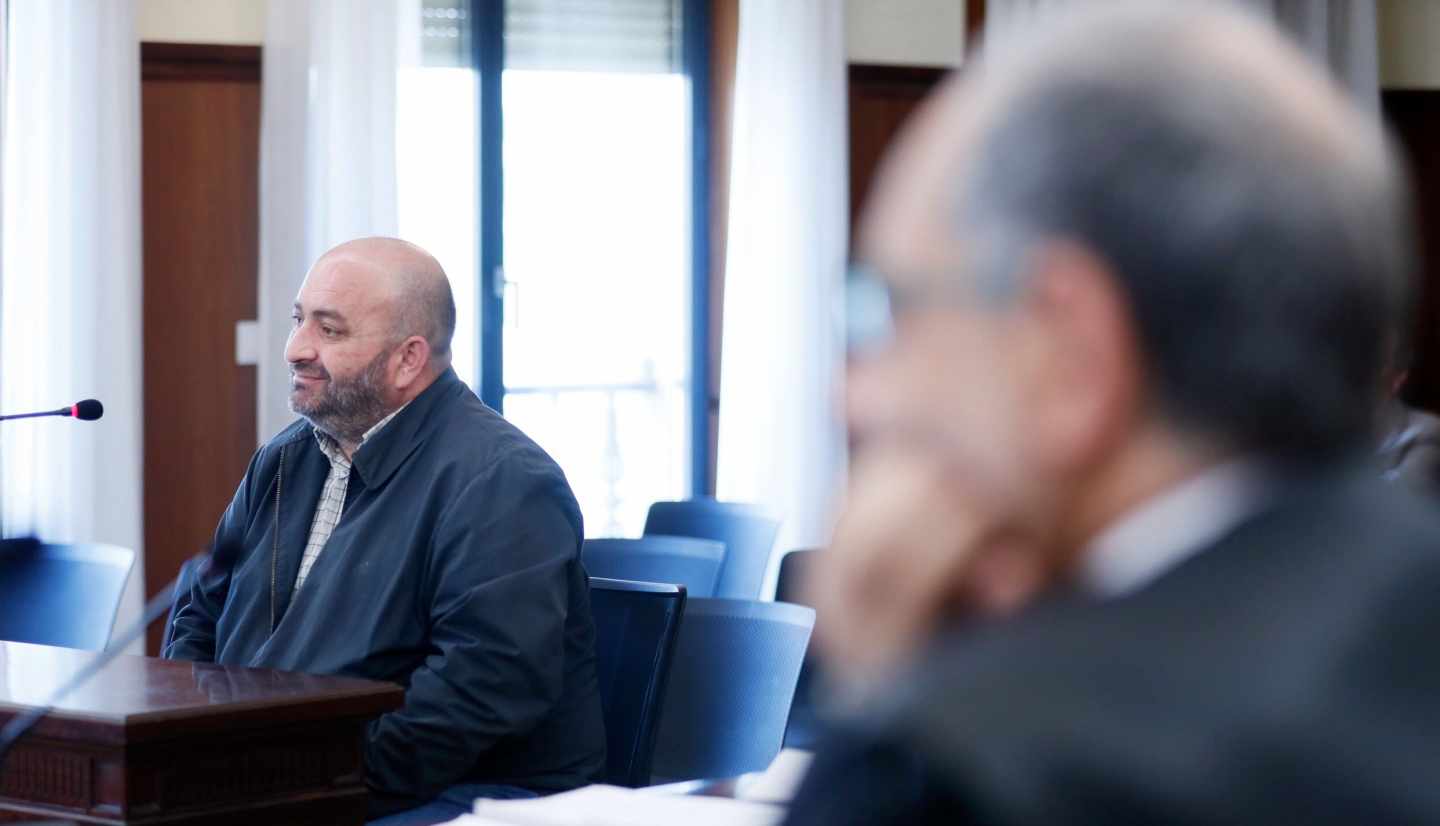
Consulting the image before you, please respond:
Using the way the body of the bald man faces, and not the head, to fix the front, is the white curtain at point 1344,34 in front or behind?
behind

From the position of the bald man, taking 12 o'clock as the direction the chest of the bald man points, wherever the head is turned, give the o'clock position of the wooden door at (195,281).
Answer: The wooden door is roughly at 4 o'clock from the bald man.

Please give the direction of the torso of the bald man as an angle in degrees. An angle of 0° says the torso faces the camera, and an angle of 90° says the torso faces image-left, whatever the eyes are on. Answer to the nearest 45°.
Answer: approximately 45°

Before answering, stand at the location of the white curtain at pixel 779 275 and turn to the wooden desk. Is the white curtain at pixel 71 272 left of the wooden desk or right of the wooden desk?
right

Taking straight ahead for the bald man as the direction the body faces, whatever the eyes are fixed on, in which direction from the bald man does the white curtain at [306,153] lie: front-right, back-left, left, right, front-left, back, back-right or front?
back-right

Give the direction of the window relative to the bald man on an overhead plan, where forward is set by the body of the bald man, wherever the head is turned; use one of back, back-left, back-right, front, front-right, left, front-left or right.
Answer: back-right

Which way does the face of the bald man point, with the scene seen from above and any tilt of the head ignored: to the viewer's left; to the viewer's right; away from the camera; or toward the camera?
to the viewer's left

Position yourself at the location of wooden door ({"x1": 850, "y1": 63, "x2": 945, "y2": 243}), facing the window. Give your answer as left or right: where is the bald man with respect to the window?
left

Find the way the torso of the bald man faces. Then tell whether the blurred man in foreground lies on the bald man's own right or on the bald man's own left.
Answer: on the bald man's own left
